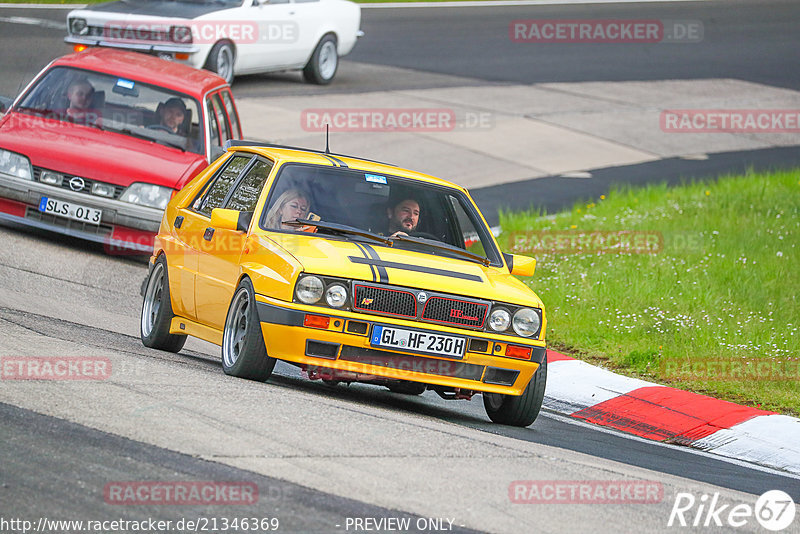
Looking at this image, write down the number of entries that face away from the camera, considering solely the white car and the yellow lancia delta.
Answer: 0

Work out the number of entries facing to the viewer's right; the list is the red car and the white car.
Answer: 0

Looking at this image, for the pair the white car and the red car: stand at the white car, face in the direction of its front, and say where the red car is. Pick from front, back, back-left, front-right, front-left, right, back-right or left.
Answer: front-left

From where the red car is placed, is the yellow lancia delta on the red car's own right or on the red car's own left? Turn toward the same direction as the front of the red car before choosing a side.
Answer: on the red car's own left

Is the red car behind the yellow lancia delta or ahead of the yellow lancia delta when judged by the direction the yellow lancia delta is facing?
behind

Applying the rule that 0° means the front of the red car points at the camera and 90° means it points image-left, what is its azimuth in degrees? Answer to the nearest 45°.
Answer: approximately 45°

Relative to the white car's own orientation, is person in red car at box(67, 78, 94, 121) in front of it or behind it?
in front

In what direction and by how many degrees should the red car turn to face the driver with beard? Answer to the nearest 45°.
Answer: approximately 45° to its left

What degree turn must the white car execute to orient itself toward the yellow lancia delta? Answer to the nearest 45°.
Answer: approximately 45° to its left

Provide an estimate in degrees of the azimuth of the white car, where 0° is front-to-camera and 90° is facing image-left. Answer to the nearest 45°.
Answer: approximately 45°

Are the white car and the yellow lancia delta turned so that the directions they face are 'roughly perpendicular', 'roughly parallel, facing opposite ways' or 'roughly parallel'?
roughly perpendicular

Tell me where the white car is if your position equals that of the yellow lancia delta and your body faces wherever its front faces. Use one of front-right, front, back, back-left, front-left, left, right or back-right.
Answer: back-left

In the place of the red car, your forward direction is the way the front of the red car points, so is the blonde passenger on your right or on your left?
on your left
